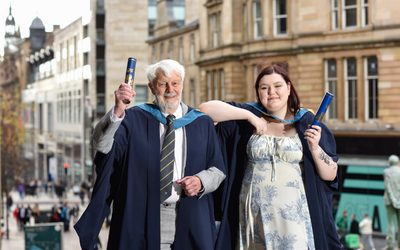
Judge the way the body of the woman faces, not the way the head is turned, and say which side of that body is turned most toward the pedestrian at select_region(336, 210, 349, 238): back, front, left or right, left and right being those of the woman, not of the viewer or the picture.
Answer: back

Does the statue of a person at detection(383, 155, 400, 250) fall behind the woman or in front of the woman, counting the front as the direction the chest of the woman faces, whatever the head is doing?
behind

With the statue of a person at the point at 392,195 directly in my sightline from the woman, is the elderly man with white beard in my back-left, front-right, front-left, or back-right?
back-left

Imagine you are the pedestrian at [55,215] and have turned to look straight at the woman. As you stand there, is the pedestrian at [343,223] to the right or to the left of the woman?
left

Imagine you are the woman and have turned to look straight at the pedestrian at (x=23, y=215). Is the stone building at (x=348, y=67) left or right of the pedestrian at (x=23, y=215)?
right

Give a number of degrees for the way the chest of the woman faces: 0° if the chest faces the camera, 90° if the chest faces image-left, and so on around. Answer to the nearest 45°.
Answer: approximately 0°

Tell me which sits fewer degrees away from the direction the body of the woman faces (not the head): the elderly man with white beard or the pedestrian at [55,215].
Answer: the elderly man with white beard
